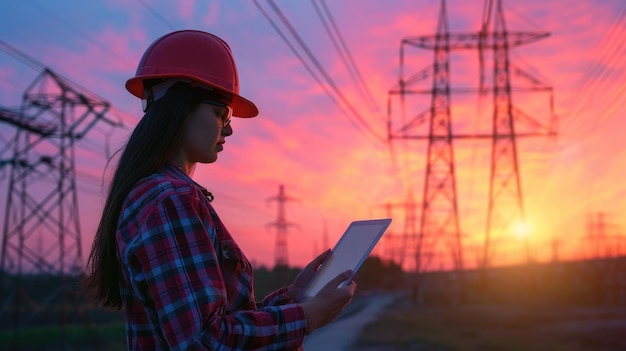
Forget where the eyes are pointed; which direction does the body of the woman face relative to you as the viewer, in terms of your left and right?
facing to the right of the viewer

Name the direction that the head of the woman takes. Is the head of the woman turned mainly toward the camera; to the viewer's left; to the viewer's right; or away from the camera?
to the viewer's right
